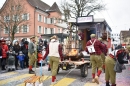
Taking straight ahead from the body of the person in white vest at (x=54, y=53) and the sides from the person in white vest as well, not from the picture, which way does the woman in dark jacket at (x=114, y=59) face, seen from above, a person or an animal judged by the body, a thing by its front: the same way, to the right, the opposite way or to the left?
to the right

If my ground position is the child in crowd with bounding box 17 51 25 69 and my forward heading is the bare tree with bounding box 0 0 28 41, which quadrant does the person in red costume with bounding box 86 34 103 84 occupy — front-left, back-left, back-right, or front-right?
back-right
